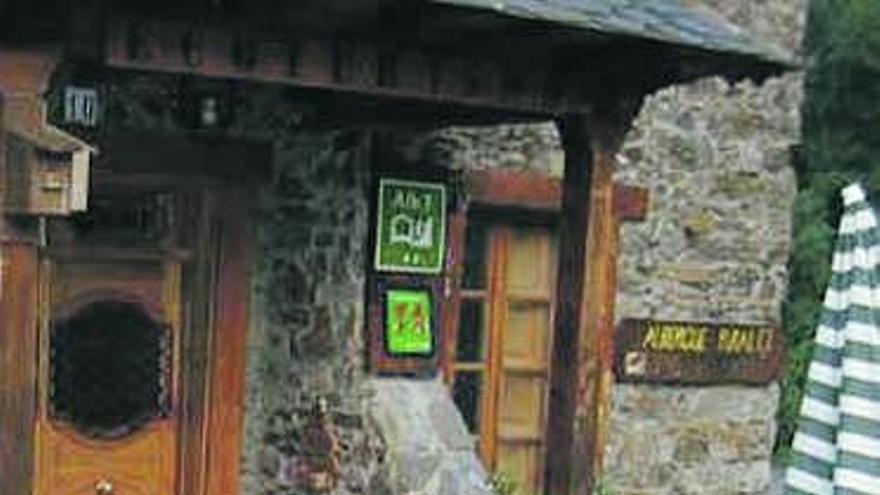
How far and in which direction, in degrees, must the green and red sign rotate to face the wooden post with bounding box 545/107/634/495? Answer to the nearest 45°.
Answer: approximately 45° to its left

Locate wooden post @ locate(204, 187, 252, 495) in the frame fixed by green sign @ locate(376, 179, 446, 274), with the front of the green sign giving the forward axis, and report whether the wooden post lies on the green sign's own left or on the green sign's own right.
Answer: on the green sign's own right

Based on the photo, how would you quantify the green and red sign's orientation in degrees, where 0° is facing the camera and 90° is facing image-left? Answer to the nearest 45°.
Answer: approximately 0°

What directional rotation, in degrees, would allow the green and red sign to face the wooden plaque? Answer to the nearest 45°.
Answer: approximately 135° to its left

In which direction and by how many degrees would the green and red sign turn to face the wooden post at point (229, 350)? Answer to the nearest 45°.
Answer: approximately 90° to its right

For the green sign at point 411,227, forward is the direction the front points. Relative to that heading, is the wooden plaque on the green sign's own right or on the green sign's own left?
on the green sign's own left

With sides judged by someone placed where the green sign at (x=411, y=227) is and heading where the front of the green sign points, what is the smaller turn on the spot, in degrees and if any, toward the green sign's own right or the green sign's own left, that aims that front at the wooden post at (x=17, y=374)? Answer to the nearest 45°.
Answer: approximately 45° to the green sign's own right

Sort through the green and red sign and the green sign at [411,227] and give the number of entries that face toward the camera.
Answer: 2

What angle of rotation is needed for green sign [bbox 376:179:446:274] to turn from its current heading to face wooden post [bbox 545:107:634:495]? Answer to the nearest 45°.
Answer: approximately 45° to its left

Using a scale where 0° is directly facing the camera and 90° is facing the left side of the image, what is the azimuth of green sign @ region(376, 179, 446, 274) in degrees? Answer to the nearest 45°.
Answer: approximately 0°
